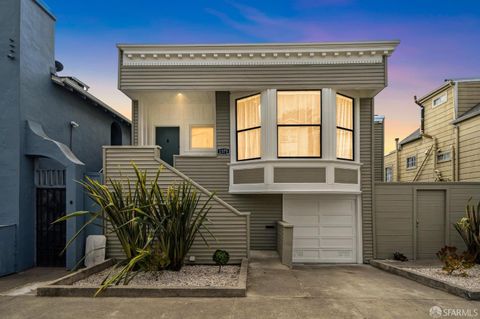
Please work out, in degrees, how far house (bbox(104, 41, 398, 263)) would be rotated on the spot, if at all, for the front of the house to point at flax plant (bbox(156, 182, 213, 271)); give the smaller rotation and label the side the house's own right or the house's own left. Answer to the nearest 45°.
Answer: approximately 45° to the house's own right

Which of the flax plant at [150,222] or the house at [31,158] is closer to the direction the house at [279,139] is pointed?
the flax plant

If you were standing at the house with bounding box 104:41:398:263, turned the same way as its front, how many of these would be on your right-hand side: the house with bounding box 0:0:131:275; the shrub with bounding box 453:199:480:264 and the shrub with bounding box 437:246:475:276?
1

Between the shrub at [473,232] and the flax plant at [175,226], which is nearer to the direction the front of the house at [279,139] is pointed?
the flax plant

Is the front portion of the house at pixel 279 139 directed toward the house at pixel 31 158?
no

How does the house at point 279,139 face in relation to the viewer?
toward the camera

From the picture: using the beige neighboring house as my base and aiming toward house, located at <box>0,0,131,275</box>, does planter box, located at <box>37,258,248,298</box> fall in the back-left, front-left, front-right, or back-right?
front-left

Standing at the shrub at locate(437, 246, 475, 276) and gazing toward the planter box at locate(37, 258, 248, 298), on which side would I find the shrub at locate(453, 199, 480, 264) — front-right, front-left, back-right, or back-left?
back-right

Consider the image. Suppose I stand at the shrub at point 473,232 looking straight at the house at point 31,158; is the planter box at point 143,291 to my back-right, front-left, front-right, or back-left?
front-left

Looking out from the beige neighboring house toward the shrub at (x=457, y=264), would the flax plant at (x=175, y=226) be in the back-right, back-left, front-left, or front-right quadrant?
front-right

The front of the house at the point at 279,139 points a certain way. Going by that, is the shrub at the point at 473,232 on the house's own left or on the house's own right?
on the house's own left

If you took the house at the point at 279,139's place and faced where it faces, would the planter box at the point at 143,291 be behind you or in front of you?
in front

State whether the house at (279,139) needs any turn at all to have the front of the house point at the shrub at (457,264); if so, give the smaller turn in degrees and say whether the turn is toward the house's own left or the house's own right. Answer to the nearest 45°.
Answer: approximately 45° to the house's own left
